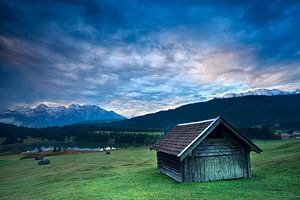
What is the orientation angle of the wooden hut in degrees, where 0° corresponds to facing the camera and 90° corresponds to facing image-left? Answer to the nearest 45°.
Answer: approximately 315°
